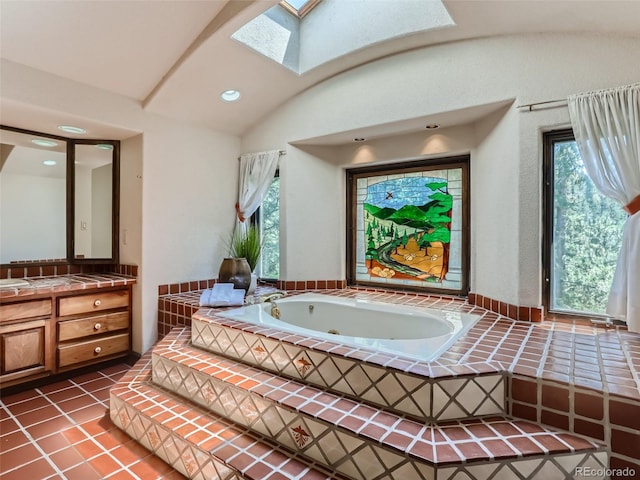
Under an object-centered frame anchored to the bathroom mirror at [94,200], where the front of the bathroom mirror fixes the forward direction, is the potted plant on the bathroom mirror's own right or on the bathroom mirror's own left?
on the bathroom mirror's own left

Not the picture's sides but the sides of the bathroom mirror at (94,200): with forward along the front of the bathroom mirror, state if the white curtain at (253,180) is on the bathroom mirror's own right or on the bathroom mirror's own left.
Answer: on the bathroom mirror's own left

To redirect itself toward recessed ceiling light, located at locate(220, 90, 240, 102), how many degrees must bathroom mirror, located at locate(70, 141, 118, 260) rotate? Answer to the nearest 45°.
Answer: approximately 45° to its left

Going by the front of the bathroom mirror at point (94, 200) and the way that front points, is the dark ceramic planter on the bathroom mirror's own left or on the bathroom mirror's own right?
on the bathroom mirror's own left

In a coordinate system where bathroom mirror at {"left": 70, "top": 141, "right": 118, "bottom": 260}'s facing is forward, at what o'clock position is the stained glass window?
The stained glass window is roughly at 10 o'clock from the bathroom mirror.

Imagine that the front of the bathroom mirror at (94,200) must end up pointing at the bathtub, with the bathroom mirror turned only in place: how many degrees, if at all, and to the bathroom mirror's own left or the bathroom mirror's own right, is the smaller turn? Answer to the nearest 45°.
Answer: approximately 45° to the bathroom mirror's own left
